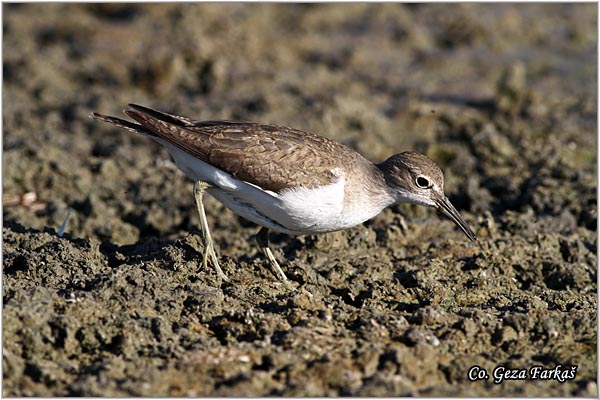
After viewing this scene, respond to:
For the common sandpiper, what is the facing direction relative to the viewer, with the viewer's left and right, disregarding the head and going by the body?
facing to the right of the viewer
